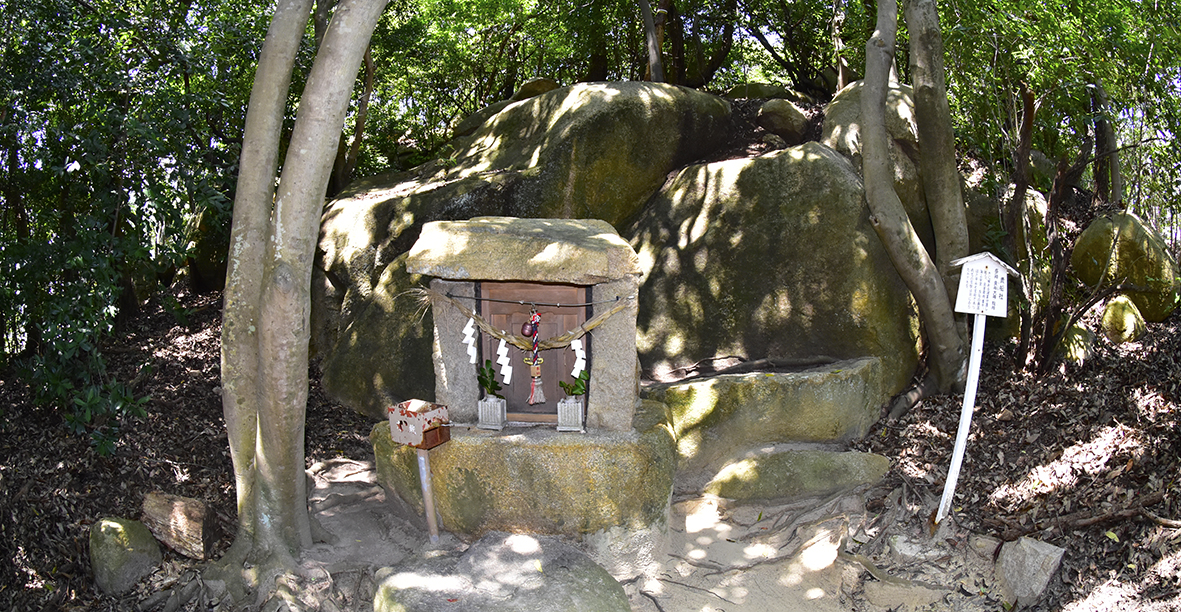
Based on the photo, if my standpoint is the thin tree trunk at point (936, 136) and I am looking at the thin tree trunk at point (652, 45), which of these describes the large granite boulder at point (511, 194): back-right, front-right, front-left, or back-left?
front-left

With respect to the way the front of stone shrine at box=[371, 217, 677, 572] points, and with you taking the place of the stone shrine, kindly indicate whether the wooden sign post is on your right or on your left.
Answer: on your left

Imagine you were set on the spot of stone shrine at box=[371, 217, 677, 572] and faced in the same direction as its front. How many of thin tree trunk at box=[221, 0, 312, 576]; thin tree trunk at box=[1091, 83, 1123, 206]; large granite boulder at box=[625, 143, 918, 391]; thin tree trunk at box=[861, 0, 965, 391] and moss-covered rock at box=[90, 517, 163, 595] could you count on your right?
2

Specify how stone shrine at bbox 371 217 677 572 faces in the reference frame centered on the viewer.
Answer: facing the viewer

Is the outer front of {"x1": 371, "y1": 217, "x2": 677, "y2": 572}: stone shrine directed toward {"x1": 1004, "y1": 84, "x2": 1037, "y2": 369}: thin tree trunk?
no

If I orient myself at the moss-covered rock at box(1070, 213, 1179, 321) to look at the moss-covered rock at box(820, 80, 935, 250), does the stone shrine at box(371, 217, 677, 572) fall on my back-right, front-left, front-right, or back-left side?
front-left

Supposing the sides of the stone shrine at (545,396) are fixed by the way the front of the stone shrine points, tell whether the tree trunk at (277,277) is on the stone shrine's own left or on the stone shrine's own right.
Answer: on the stone shrine's own right

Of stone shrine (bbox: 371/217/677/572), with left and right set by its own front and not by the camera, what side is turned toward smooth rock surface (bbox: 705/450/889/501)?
left

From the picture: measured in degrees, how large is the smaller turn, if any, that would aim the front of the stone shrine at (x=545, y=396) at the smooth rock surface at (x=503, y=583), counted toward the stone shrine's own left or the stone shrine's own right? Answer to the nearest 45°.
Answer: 0° — it already faces it

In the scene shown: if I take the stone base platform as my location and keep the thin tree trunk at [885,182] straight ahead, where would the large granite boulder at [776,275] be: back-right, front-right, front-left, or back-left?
front-left

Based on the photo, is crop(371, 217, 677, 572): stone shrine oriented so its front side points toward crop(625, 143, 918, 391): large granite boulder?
no

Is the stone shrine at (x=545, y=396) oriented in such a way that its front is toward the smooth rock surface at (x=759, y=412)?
no

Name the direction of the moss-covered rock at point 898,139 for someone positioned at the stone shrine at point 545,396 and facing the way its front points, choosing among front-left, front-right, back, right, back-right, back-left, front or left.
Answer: back-left

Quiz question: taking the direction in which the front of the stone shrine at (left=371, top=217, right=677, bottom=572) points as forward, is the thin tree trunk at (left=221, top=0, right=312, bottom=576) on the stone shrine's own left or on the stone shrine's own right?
on the stone shrine's own right

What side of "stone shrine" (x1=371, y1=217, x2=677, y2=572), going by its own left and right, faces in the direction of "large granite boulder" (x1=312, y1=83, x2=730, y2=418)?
back

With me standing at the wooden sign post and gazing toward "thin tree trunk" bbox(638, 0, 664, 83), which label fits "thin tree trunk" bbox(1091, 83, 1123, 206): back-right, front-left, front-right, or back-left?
front-right

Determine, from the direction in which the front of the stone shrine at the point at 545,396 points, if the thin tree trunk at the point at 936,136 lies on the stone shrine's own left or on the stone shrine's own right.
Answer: on the stone shrine's own left
